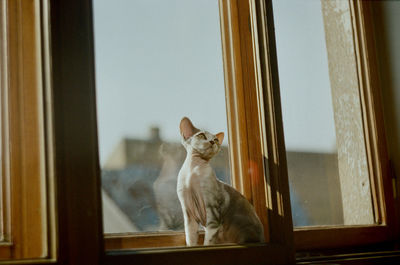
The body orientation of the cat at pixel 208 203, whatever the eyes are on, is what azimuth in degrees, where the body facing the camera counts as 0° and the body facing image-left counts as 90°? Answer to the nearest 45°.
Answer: approximately 45°

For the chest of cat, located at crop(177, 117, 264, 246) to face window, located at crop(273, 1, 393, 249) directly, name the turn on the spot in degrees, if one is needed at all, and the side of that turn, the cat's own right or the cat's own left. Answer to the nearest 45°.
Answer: approximately 180°
